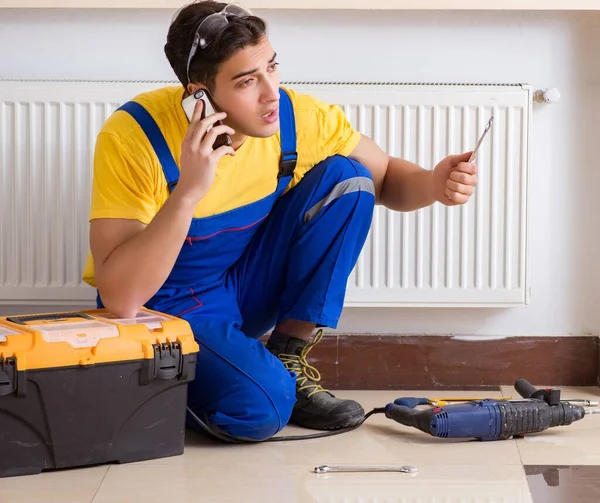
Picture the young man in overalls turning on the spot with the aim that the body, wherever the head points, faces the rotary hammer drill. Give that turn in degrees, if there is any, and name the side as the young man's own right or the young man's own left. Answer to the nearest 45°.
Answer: approximately 45° to the young man's own left

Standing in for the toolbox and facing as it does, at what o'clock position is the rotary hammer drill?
The rotary hammer drill is roughly at 9 o'clock from the toolbox.

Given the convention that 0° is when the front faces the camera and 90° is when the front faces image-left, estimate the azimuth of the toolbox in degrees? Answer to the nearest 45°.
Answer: approximately 0°

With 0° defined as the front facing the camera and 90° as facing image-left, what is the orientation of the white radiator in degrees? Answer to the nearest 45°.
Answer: approximately 0°

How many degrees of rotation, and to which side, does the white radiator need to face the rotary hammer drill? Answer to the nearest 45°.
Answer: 0° — it already faces it

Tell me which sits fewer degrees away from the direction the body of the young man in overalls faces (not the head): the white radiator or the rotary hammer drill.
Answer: the rotary hammer drill

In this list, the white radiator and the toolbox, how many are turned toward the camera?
2

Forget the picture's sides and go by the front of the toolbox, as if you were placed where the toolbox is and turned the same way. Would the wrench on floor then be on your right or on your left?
on your left

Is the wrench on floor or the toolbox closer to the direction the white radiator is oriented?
the wrench on floor
